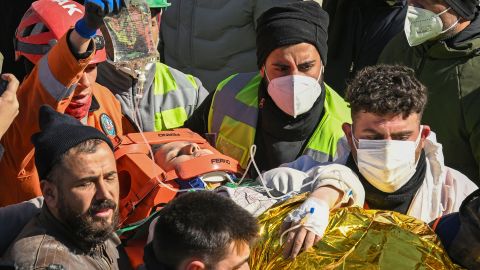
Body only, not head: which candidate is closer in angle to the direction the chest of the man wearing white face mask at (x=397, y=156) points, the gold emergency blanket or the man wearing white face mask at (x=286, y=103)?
the gold emergency blanket

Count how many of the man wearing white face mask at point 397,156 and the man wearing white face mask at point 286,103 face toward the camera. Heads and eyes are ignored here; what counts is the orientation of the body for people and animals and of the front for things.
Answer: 2

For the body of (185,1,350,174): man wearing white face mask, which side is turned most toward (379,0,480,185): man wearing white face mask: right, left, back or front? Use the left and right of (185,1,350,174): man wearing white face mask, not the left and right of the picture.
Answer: left

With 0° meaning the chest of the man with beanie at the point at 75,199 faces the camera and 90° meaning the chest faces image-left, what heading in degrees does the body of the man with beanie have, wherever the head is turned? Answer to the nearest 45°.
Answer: approximately 315°

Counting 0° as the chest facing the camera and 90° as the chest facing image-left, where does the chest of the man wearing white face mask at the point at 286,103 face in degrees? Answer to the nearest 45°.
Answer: approximately 0°

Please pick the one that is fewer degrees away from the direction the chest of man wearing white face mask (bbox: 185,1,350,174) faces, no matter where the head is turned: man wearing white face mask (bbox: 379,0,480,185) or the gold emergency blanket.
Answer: the gold emergency blanket
